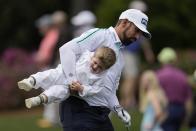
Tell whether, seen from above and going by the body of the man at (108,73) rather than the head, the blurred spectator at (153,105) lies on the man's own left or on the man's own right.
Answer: on the man's own left

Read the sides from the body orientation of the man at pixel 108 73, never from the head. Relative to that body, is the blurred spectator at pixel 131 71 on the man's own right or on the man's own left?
on the man's own left
